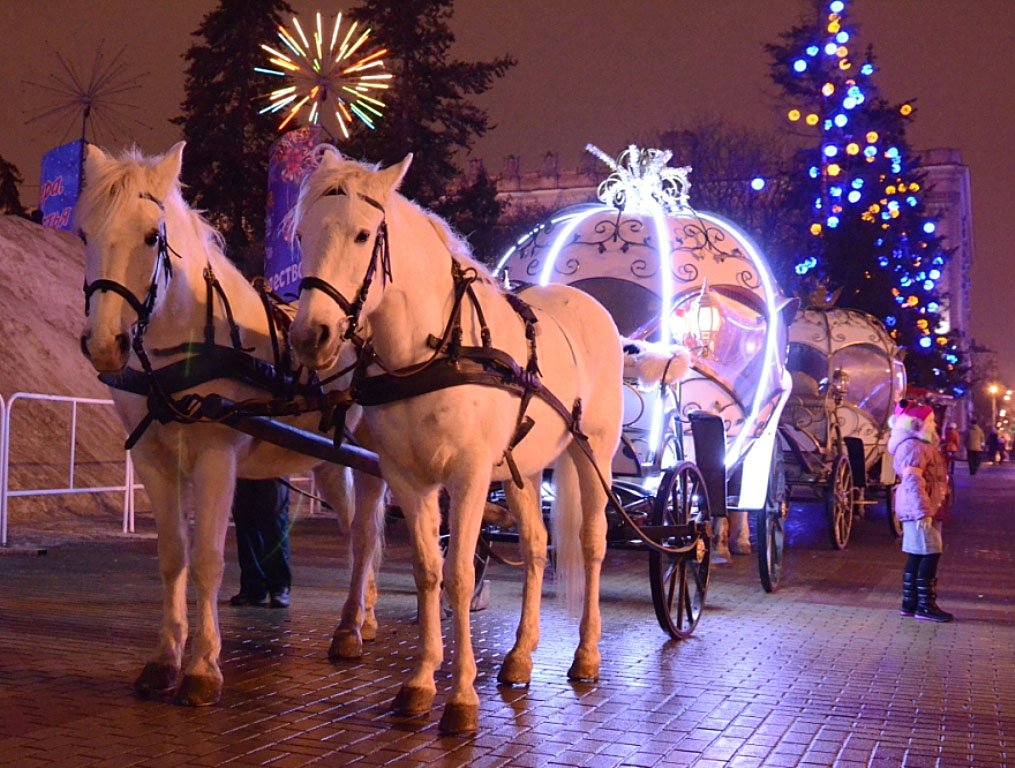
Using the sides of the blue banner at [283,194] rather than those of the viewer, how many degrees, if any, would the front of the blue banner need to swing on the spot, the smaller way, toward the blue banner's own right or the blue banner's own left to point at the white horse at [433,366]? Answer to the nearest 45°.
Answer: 0° — it already faces it

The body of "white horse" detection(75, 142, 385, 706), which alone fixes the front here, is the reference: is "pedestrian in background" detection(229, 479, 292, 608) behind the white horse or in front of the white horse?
behind

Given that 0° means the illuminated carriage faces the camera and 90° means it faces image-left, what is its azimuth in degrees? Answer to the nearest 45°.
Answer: approximately 45°

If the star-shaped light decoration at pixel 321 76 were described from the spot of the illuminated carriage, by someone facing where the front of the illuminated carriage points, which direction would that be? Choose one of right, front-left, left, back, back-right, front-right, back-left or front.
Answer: right

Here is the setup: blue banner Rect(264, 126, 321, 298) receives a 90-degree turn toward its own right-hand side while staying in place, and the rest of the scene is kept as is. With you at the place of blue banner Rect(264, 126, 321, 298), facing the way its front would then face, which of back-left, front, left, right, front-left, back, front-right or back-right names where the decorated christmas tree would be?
back-right

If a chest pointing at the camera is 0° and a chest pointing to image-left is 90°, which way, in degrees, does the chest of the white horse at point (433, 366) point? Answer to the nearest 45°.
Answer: approximately 45°

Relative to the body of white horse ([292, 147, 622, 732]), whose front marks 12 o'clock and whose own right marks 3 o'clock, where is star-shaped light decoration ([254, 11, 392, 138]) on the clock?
The star-shaped light decoration is roughly at 4 o'clock from the white horse.

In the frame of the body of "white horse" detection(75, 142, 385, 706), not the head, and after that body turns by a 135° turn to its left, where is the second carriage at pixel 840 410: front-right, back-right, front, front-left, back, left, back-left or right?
front-left
